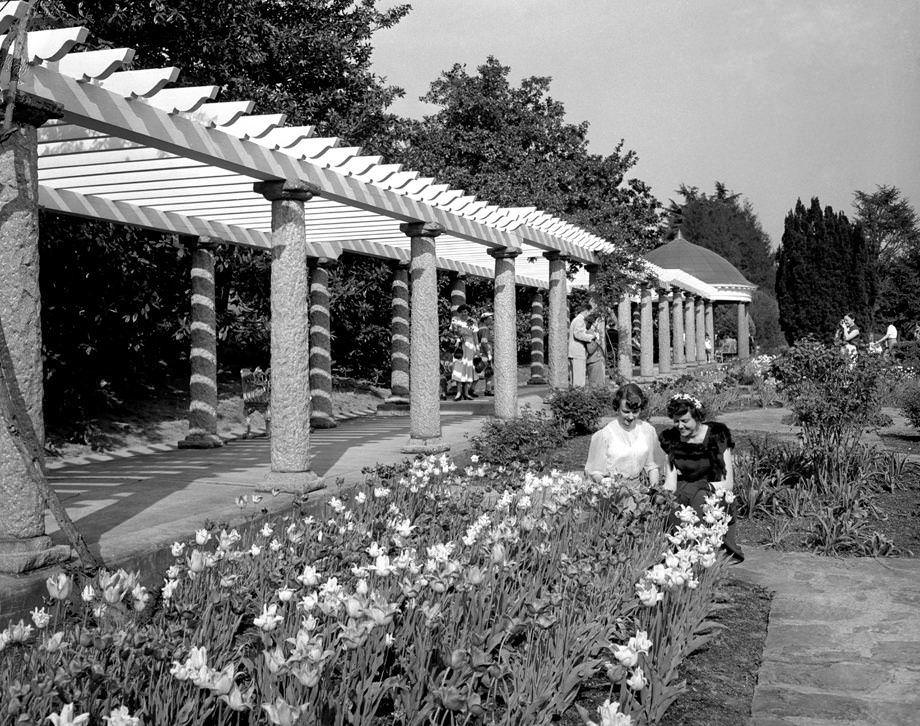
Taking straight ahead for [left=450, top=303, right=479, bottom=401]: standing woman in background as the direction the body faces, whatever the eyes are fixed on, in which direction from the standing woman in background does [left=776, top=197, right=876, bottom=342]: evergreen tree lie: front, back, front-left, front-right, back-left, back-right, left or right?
back-left

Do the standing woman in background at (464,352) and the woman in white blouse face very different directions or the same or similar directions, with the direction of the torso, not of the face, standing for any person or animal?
same or similar directions

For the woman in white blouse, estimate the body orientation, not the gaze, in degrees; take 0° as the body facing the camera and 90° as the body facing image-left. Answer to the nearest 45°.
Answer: approximately 0°

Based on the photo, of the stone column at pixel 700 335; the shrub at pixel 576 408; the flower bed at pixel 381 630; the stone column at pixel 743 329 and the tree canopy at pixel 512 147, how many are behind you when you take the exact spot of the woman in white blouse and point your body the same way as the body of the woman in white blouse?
4

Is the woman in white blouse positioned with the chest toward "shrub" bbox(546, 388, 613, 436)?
no

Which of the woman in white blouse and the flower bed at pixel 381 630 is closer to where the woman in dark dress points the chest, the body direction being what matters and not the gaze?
the flower bed

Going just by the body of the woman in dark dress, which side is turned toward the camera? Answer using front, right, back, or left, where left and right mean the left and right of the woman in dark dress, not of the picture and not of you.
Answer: front

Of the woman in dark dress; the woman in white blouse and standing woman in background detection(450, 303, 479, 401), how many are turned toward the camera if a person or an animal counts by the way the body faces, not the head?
3

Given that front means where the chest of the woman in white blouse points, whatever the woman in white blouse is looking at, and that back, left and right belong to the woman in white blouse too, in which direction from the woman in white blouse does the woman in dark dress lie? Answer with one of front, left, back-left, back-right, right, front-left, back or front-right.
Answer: left

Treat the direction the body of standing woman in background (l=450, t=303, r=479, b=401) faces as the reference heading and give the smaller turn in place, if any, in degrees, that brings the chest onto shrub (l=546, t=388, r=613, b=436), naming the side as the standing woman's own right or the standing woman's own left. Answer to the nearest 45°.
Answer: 0° — they already face it

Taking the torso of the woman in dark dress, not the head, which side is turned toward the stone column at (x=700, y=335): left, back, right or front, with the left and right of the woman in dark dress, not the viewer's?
back

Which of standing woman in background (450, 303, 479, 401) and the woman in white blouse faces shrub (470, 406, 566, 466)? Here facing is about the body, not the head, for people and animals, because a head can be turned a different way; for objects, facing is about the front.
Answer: the standing woman in background

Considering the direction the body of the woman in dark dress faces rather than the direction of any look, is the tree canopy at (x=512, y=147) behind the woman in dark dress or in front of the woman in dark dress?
behind

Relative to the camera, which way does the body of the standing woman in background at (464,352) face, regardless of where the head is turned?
toward the camera

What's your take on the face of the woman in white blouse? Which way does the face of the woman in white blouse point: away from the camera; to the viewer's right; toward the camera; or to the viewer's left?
toward the camera

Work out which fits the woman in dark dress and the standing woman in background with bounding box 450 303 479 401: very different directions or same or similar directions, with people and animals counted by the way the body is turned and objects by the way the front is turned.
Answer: same or similar directions
